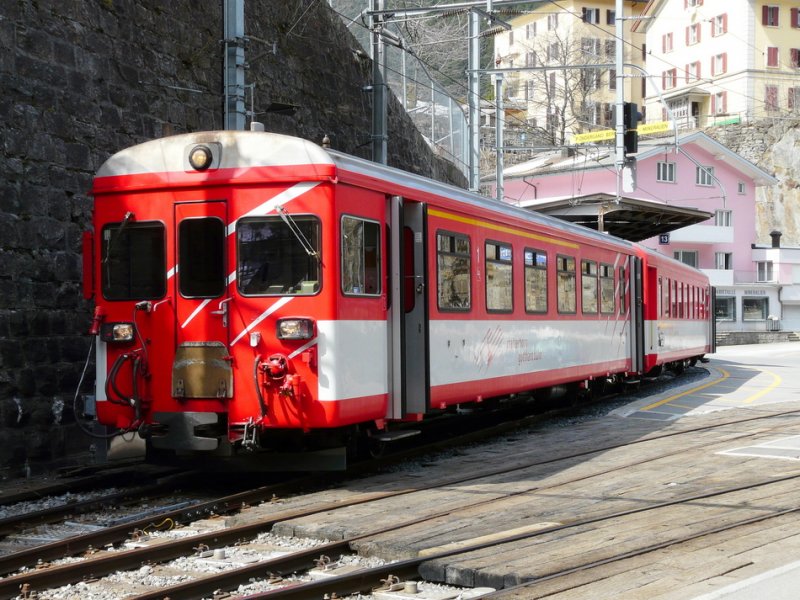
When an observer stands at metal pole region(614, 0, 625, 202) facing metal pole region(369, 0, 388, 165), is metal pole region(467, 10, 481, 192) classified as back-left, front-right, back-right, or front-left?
front-right

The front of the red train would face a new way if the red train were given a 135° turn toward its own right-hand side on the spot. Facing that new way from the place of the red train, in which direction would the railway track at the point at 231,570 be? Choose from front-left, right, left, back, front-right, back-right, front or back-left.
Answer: back

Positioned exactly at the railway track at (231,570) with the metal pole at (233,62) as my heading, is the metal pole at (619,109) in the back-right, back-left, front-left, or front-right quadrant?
front-right

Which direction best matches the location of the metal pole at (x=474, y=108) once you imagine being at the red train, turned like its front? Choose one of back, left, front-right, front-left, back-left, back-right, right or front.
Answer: back-right

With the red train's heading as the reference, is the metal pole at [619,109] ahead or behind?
behind

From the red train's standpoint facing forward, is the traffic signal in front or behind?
behind

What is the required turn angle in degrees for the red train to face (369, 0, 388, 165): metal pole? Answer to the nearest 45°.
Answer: approximately 45° to its right

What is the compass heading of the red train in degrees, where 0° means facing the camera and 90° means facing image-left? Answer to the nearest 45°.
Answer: approximately 45°
